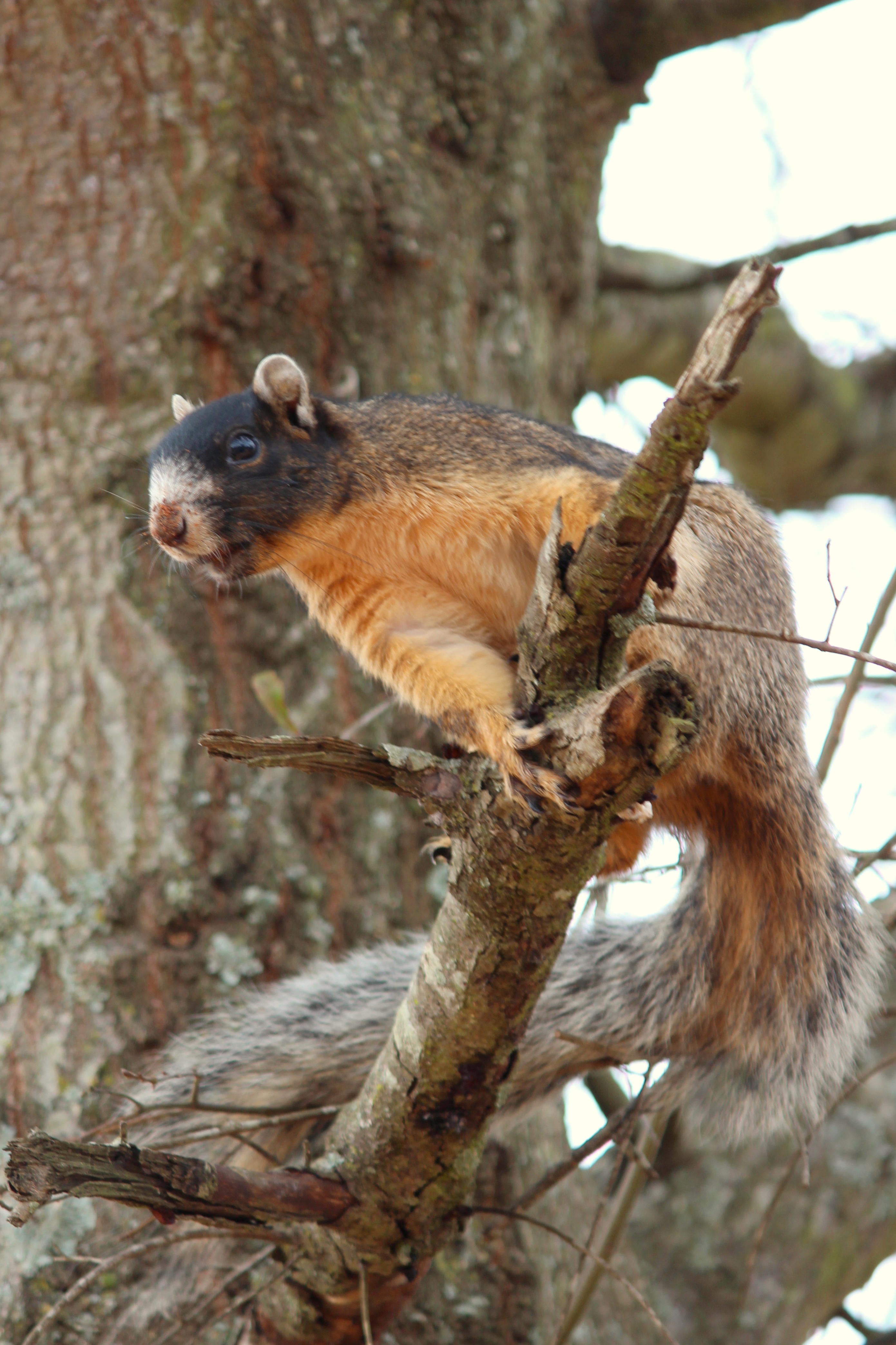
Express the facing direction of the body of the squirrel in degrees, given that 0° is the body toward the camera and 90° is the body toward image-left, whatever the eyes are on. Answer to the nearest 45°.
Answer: approximately 90°

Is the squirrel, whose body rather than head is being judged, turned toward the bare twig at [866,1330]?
no
